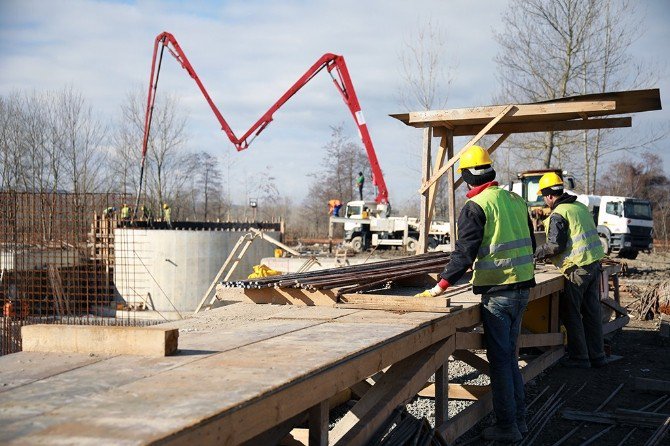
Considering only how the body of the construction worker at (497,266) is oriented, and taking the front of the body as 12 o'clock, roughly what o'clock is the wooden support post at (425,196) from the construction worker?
The wooden support post is roughly at 1 o'clock from the construction worker.

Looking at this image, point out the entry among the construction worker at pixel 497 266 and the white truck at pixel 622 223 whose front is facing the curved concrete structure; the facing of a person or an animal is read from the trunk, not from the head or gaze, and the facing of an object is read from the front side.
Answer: the construction worker

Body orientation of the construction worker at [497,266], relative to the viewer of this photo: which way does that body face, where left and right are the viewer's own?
facing away from the viewer and to the left of the viewer

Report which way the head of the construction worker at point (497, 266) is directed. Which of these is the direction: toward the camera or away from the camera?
away from the camera

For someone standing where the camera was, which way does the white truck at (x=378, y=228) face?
facing to the left of the viewer

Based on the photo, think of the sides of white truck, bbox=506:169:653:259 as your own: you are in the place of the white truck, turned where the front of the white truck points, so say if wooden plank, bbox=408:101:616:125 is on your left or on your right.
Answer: on your right

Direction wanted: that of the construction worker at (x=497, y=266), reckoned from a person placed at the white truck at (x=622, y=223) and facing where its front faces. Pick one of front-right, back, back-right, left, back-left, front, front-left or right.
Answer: front-right

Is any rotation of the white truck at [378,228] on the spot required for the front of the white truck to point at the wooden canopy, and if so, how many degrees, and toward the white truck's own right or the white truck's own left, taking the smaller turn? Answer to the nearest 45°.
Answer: approximately 90° to the white truck's own left

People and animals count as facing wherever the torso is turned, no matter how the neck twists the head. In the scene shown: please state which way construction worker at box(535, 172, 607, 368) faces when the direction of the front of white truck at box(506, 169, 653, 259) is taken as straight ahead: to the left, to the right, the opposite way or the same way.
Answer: the opposite way

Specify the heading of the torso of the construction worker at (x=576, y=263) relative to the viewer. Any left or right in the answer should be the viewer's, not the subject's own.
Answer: facing away from the viewer and to the left of the viewer
